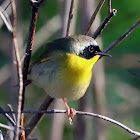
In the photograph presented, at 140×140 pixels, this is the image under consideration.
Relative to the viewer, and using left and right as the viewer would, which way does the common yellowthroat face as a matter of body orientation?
facing to the right of the viewer
